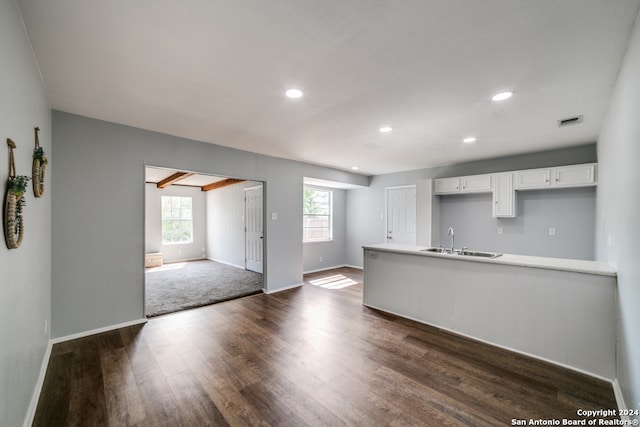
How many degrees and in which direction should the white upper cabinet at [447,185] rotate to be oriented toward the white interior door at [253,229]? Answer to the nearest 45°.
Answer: approximately 90° to its right

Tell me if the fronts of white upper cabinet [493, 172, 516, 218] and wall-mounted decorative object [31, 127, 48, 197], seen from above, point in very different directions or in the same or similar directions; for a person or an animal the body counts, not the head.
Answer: very different directions

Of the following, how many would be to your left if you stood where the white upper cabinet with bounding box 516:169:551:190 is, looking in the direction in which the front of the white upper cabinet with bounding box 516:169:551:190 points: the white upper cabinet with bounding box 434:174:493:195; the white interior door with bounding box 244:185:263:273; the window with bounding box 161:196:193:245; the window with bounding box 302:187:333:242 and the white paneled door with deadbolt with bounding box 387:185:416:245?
0

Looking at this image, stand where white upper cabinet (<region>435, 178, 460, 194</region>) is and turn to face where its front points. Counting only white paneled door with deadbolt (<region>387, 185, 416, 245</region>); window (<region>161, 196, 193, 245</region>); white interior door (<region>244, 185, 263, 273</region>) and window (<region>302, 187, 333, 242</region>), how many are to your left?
0

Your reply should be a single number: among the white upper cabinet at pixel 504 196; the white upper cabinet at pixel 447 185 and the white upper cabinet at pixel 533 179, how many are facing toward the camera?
3

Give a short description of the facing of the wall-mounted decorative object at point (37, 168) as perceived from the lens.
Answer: facing to the right of the viewer

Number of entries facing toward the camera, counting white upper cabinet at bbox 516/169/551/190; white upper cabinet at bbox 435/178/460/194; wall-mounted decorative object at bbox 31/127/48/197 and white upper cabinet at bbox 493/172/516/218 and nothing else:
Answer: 3

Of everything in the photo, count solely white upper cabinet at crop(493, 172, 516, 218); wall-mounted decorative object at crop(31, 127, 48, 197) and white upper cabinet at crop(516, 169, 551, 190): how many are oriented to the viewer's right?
1

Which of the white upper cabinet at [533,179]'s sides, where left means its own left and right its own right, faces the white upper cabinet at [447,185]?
right

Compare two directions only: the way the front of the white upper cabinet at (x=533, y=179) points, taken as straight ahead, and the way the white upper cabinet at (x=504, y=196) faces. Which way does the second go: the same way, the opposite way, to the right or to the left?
the same way

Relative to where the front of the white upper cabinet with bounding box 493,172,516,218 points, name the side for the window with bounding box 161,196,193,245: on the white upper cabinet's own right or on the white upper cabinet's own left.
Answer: on the white upper cabinet's own right

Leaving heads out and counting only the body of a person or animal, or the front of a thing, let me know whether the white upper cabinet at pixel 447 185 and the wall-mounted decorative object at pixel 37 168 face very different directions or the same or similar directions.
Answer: very different directions

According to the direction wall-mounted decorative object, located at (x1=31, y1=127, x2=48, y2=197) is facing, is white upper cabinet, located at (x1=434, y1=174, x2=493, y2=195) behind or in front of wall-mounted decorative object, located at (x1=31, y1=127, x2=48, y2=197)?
in front

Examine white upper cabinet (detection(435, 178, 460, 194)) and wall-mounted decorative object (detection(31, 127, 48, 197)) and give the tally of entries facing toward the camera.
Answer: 1

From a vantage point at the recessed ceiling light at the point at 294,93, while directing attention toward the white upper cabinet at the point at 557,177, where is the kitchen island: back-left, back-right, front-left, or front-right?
front-right

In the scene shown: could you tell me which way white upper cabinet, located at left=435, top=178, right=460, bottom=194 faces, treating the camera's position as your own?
facing the viewer

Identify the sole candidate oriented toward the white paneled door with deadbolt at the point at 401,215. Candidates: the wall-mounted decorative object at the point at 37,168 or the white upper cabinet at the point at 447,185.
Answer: the wall-mounted decorative object
